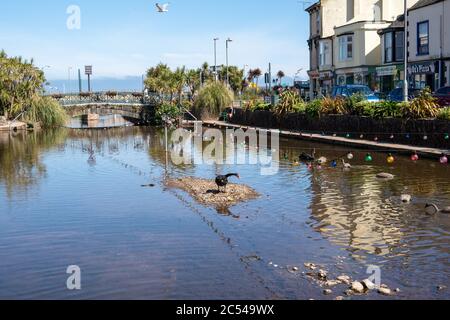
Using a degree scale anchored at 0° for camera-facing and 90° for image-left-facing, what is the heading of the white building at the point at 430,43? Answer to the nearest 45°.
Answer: approximately 45°

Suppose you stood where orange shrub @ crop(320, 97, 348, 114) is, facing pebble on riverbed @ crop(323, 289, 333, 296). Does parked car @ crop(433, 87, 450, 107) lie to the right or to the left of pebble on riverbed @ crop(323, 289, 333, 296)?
left

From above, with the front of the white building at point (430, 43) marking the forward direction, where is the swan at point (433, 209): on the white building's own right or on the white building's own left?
on the white building's own left

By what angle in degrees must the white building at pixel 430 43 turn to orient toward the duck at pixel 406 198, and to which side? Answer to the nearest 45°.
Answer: approximately 45° to its left
